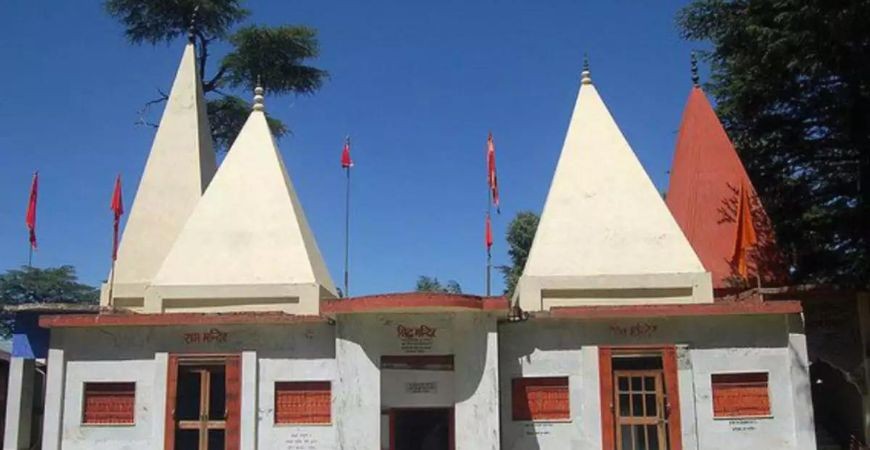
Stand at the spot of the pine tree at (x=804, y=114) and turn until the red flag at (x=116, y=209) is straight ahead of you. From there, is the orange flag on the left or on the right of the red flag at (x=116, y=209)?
left

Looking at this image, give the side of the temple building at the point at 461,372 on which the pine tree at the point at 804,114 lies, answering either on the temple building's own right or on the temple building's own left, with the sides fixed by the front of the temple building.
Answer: on the temple building's own left

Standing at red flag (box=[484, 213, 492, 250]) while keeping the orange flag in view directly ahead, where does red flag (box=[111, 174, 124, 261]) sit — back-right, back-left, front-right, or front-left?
back-right

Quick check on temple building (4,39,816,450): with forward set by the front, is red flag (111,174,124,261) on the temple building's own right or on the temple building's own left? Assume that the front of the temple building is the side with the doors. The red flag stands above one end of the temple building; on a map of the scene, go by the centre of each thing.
on the temple building's own right

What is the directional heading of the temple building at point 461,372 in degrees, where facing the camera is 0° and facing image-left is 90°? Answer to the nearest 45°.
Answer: approximately 0°

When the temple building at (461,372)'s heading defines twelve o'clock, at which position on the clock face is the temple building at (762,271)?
the temple building at (762,271) is roughly at 8 o'clock from the temple building at (461,372).
